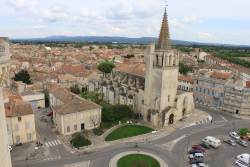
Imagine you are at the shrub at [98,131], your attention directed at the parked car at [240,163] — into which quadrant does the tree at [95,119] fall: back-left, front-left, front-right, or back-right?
back-left

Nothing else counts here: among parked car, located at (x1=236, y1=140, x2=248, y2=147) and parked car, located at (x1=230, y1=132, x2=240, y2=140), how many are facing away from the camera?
0

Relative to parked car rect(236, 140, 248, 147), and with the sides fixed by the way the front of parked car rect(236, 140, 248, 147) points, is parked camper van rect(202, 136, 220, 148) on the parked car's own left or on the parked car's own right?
on the parked car's own right
